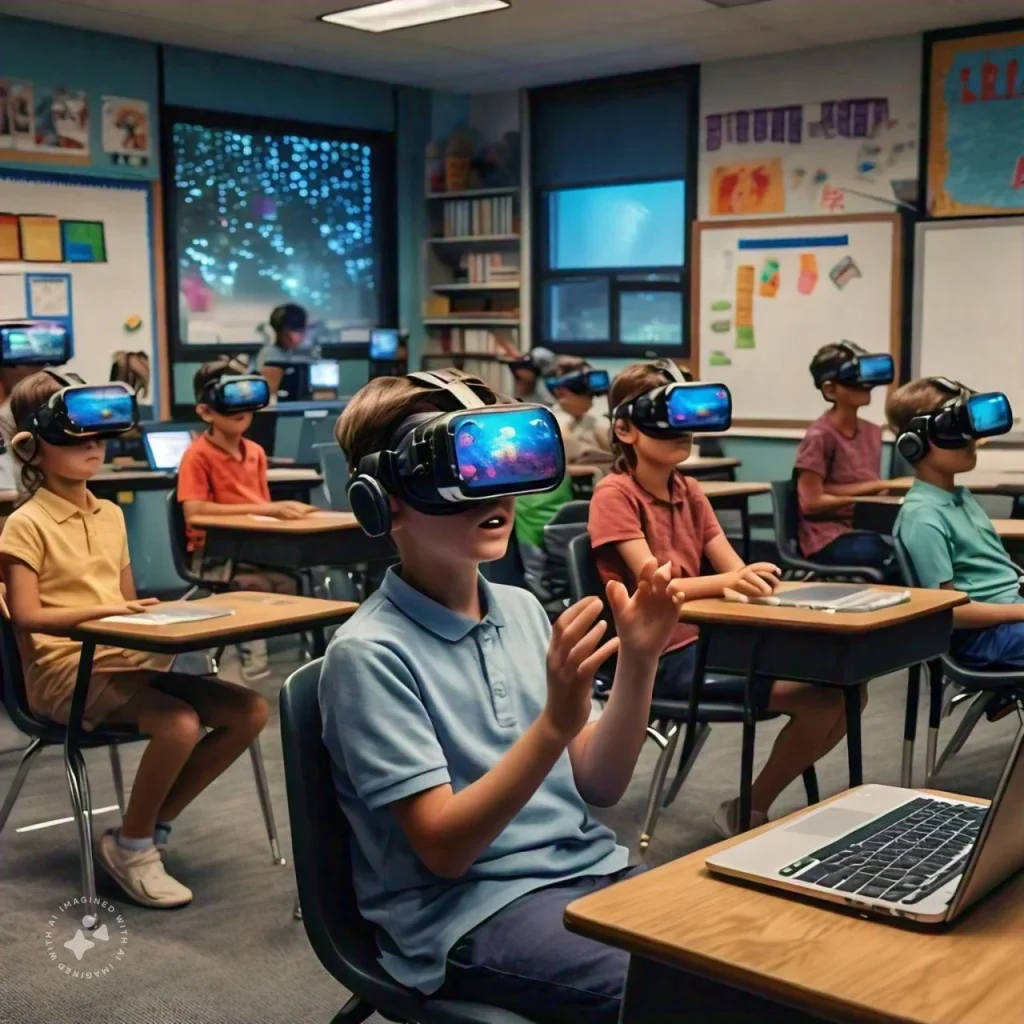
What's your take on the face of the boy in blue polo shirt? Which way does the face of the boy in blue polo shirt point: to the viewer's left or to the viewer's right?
to the viewer's right

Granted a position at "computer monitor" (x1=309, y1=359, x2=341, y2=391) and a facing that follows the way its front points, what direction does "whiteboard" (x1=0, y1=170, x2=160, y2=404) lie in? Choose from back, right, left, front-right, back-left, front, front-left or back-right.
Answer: right

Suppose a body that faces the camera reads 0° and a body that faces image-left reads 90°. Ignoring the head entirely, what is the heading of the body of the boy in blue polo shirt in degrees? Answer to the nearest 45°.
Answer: approximately 315°

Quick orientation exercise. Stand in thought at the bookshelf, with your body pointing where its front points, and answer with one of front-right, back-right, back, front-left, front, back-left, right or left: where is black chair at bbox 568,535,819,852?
front

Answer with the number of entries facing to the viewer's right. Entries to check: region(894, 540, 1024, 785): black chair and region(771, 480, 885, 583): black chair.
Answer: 2

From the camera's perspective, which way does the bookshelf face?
toward the camera

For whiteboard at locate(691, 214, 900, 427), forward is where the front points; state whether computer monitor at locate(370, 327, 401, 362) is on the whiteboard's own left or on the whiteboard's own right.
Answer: on the whiteboard's own right

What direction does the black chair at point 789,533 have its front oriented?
to the viewer's right

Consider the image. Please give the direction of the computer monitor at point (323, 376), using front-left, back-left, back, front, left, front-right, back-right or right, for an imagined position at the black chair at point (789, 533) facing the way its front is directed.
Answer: back-left

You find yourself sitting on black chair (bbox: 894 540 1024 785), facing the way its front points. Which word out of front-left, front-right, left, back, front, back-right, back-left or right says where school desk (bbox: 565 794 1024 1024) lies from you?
right

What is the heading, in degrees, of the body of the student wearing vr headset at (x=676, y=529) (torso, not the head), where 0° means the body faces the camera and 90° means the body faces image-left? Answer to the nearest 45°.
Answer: approximately 315°

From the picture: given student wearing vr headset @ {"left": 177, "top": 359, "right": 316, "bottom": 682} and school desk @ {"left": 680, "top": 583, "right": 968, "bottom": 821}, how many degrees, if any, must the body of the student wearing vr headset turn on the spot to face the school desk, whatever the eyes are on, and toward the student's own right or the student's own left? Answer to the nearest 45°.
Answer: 0° — they already face it

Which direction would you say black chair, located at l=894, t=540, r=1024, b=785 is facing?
to the viewer's right

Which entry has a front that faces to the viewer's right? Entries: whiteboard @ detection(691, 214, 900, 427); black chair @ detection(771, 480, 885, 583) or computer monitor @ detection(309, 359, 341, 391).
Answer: the black chair

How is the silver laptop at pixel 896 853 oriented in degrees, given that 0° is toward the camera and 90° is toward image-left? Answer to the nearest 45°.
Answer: approximately 135°

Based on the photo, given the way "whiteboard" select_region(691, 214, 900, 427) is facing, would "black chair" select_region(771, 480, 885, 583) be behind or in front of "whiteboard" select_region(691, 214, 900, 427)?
in front

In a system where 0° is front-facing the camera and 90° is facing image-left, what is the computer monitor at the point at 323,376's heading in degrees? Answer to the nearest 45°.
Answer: approximately 0°

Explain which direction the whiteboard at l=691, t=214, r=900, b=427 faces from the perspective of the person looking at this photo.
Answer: facing the viewer

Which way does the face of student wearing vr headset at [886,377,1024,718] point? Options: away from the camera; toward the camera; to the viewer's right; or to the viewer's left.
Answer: to the viewer's right

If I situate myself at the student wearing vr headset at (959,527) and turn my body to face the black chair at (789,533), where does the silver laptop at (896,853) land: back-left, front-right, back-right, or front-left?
back-left
